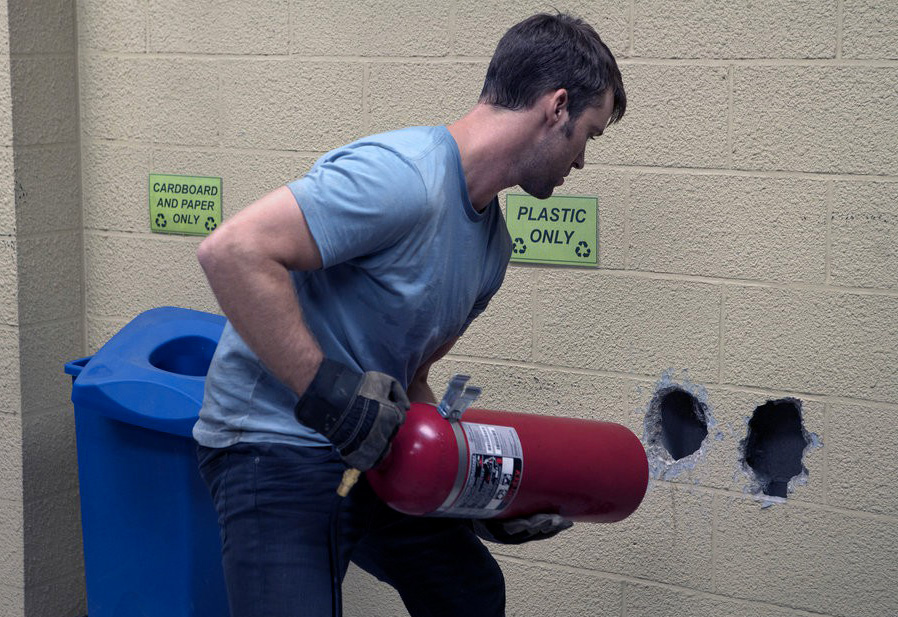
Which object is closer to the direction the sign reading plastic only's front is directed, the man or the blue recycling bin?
the man

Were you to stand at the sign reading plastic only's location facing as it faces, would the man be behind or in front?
in front

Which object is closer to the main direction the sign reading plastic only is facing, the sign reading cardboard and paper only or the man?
the man

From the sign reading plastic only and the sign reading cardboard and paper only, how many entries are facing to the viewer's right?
0

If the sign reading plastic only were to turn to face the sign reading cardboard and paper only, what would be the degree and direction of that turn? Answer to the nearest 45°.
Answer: approximately 90° to its right

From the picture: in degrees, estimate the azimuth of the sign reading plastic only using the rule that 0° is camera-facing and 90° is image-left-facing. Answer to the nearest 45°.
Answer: approximately 0°

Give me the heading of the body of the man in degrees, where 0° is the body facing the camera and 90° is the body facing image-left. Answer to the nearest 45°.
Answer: approximately 270°

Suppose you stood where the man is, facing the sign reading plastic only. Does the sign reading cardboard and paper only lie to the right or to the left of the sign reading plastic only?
left

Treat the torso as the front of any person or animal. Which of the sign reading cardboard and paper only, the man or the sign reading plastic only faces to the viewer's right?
the man

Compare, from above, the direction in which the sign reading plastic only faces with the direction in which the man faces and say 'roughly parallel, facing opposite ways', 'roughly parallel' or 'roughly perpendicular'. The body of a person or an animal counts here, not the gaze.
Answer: roughly perpendicular

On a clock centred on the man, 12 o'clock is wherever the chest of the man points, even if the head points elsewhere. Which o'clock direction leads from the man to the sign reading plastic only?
The sign reading plastic only is roughly at 10 o'clock from the man.

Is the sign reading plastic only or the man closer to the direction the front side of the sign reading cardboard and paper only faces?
the man

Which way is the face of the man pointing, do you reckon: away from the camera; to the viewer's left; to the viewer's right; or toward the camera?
to the viewer's right

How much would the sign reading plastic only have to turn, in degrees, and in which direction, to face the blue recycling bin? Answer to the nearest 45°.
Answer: approximately 90° to its right
